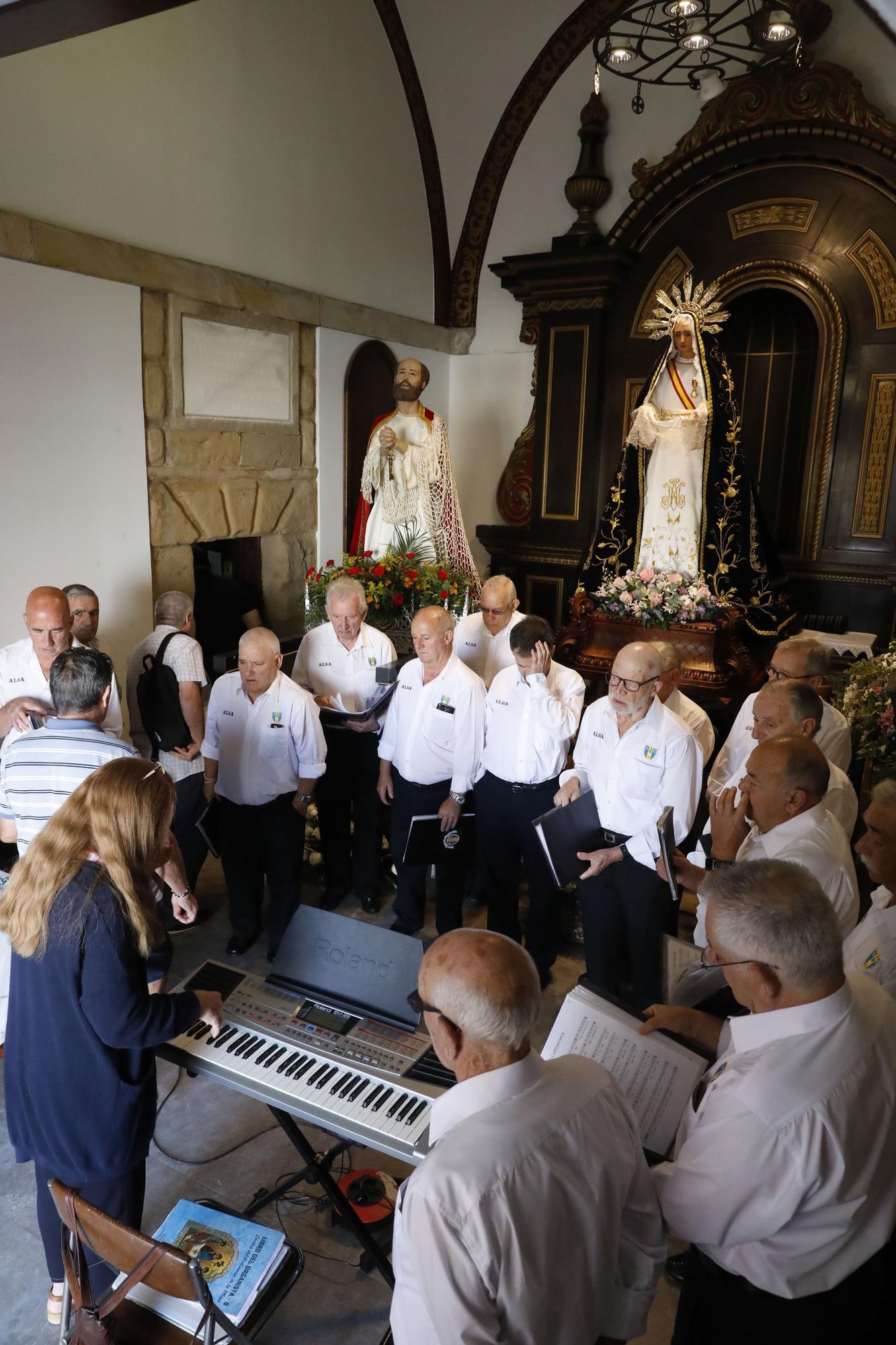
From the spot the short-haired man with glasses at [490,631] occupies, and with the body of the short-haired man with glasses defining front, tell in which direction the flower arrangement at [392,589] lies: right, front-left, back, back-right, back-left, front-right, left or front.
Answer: back-right

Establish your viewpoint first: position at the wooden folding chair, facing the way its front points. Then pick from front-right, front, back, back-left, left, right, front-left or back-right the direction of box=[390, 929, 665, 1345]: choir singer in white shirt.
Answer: right

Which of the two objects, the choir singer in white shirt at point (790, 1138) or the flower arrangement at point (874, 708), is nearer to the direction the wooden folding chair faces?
the flower arrangement

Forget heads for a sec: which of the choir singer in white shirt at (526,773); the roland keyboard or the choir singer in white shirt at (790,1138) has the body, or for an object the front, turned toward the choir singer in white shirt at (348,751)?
the choir singer in white shirt at (790,1138)

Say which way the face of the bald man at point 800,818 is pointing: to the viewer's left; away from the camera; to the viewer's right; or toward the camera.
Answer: to the viewer's left

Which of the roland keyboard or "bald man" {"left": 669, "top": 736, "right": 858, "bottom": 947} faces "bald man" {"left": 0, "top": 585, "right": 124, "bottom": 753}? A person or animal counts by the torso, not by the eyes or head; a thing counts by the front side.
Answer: "bald man" {"left": 669, "top": 736, "right": 858, "bottom": 947}

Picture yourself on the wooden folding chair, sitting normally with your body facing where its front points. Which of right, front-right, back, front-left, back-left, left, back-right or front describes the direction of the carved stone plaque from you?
front-left

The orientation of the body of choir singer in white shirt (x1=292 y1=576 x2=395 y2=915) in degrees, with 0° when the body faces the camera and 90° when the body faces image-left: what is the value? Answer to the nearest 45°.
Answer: approximately 0°

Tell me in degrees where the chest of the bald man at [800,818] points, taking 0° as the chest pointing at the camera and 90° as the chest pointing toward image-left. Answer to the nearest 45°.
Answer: approximately 90°

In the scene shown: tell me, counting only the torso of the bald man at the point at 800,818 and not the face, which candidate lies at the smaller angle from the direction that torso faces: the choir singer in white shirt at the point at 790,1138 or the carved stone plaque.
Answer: the carved stone plaque

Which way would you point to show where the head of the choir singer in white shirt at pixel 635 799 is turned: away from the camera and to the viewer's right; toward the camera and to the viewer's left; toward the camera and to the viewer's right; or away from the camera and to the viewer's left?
toward the camera and to the viewer's left

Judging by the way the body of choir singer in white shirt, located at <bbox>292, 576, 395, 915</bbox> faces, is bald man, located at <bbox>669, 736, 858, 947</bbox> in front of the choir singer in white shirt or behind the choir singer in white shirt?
in front

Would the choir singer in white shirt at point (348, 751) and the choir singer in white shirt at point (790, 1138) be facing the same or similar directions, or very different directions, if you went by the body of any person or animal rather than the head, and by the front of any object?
very different directions

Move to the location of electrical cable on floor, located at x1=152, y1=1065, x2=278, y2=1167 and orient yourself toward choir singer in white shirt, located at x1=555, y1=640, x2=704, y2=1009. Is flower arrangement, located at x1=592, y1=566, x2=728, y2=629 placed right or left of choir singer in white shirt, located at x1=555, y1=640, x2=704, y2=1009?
left

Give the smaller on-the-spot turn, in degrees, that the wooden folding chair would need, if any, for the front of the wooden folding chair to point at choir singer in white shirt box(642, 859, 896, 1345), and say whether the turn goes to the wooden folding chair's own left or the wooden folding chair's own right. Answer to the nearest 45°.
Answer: approximately 45° to the wooden folding chair's own right
